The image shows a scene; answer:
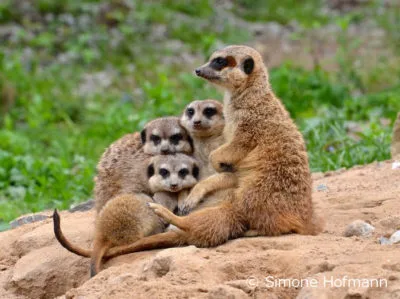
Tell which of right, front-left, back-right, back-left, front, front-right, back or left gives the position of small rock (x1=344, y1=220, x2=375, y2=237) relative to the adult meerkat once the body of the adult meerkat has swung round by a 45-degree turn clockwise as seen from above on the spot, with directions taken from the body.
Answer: back-right

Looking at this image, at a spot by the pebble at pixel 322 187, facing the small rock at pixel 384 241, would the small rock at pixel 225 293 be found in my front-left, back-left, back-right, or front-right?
front-right

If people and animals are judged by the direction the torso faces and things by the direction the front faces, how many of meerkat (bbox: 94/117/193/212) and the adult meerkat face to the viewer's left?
1

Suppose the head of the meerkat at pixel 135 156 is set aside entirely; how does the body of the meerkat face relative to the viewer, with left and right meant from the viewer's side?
facing the viewer and to the right of the viewer

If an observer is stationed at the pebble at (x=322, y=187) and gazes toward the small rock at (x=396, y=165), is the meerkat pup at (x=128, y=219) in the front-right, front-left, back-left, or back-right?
back-right

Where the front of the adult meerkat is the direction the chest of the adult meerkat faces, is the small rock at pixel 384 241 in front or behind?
behind

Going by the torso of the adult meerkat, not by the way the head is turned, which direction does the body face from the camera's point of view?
to the viewer's left

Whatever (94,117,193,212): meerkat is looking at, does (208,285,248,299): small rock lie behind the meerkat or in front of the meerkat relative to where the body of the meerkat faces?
in front

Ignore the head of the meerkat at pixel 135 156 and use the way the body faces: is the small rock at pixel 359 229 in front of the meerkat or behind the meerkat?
in front

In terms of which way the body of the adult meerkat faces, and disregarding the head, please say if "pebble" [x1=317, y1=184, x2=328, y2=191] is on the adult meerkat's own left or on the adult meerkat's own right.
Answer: on the adult meerkat's own right
